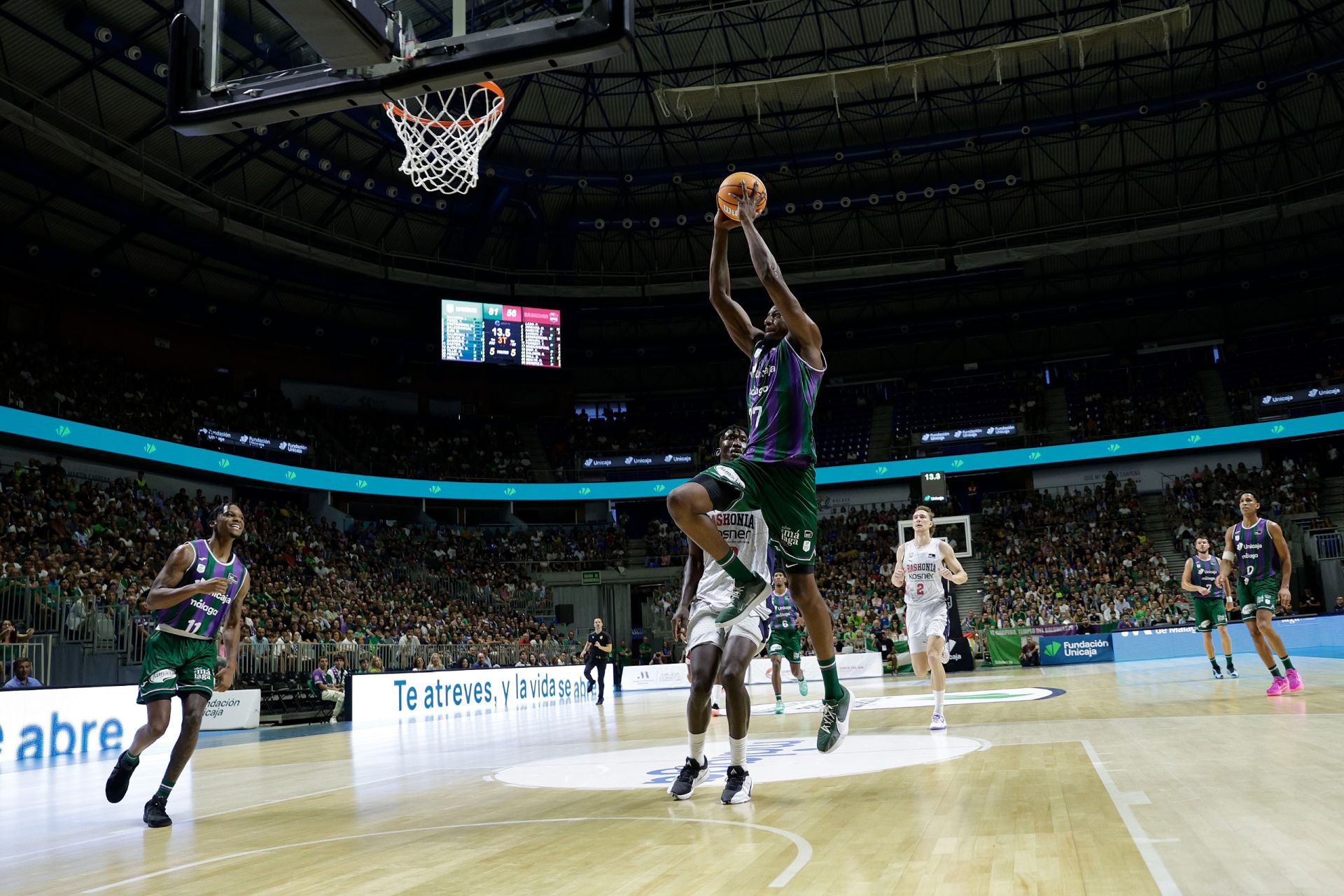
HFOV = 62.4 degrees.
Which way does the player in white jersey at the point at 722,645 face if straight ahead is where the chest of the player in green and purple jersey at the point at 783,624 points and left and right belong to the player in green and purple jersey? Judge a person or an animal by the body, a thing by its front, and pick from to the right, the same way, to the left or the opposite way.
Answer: the same way

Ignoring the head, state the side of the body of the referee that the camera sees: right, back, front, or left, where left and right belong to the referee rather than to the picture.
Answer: front

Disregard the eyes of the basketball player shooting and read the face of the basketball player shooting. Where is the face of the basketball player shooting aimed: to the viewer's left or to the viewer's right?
to the viewer's left

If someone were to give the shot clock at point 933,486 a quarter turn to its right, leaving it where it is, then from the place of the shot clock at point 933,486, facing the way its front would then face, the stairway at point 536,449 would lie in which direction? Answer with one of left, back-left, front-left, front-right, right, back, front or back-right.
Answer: front-right

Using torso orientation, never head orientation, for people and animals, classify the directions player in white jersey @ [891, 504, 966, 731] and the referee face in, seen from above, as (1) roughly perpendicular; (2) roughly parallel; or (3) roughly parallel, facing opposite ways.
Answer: roughly parallel

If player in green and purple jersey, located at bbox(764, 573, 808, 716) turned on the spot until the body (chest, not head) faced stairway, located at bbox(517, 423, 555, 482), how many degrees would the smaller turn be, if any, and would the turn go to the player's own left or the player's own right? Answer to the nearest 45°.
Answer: approximately 180°

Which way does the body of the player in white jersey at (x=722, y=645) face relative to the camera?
toward the camera

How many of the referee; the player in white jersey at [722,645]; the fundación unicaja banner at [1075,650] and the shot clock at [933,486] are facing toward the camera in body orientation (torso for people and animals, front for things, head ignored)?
4

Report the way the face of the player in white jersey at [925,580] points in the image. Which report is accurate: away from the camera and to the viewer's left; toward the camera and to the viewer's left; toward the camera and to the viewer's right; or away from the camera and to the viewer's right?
toward the camera and to the viewer's left

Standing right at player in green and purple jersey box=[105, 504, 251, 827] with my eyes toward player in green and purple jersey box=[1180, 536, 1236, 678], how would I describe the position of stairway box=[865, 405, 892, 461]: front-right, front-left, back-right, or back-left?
front-left

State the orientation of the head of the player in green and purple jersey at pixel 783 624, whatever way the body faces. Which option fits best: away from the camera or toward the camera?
toward the camera

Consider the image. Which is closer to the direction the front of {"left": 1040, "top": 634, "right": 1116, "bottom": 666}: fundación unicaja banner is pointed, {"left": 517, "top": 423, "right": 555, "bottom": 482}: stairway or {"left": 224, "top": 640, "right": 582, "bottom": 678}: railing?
the railing

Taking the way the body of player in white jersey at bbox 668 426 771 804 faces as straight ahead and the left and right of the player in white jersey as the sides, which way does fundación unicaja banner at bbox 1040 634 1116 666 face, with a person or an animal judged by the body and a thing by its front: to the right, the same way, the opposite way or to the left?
the same way

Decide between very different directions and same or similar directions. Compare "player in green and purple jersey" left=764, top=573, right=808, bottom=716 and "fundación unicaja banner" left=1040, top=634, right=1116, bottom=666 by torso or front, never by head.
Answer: same or similar directions

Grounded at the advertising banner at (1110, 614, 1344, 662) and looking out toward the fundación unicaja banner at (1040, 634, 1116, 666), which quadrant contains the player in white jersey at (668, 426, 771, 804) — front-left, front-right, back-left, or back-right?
front-left

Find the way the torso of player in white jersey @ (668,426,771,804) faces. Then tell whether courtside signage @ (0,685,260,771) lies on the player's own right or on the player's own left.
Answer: on the player's own right
